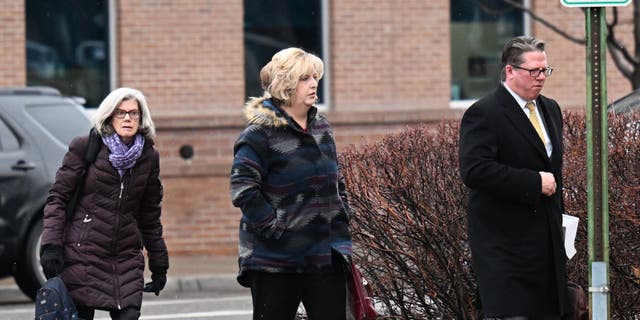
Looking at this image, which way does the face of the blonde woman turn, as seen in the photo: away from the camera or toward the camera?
toward the camera

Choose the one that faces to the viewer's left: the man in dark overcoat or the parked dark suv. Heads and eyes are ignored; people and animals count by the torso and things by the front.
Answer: the parked dark suv

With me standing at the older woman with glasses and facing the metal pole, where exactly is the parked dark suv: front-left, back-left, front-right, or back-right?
back-left

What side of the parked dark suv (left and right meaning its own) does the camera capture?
left

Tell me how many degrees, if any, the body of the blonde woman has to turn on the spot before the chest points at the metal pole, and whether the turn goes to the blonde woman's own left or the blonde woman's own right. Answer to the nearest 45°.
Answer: approximately 45° to the blonde woman's own left

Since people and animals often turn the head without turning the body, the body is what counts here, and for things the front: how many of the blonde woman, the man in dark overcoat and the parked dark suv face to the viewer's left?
1

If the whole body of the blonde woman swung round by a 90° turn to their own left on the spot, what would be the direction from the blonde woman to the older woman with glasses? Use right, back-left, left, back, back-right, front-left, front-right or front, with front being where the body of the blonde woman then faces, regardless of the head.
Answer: left

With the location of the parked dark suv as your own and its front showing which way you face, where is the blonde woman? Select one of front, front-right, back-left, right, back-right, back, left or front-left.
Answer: left

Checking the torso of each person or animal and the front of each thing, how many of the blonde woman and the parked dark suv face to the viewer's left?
1

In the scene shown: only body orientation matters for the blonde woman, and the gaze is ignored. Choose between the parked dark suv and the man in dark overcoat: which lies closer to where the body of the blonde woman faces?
the man in dark overcoat

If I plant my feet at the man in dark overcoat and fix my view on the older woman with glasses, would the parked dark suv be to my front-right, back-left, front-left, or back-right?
front-right

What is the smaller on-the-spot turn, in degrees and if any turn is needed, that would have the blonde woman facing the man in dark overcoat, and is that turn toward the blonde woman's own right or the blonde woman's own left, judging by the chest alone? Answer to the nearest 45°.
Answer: approximately 45° to the blonde woman's own left

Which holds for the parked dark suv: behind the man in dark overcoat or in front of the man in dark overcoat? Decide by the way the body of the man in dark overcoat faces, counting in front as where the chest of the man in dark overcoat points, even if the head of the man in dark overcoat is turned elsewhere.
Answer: behind

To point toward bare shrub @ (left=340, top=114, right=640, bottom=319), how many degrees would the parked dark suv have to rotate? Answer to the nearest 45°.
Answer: approximately 135° to its left

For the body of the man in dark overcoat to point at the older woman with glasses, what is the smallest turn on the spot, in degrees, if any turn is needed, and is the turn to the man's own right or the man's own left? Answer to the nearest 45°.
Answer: approximately 135° to the man's own right

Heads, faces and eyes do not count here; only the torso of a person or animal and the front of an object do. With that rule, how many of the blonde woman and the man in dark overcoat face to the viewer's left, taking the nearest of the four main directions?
0
